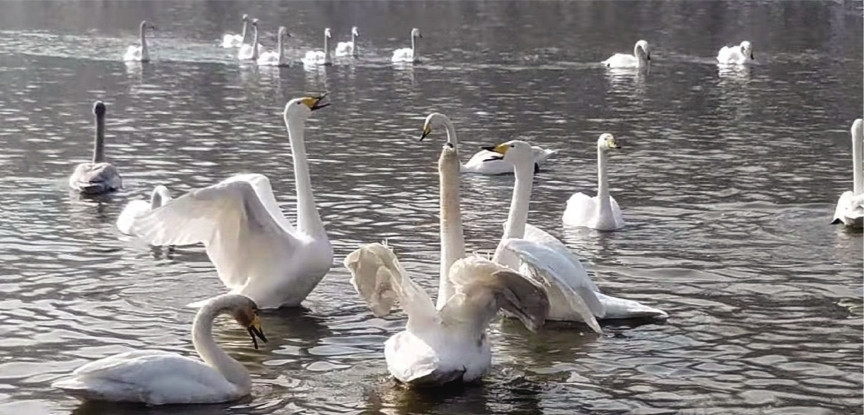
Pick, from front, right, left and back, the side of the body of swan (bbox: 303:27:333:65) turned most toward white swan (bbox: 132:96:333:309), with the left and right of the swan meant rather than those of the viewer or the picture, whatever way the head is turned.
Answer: right

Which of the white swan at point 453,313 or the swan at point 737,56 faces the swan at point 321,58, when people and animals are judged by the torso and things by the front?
the white swan

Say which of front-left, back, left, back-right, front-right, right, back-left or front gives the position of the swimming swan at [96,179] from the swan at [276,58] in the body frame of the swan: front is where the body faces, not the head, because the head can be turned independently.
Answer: right

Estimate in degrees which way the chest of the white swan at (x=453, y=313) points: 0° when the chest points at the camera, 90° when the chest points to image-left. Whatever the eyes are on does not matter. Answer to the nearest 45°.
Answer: approximately 180°

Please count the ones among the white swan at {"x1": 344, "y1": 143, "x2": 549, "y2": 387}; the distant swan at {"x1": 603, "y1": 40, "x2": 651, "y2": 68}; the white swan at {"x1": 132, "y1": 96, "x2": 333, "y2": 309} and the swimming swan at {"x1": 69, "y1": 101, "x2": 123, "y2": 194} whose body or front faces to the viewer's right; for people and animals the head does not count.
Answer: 2

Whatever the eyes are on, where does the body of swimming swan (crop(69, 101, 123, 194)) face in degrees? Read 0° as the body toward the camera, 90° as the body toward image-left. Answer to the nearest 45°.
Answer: approximately 180°

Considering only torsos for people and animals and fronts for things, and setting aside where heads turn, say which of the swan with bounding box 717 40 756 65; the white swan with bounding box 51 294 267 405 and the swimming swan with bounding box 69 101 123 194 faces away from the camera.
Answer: the swimming swan

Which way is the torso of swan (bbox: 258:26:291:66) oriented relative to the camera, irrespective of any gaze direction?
to the viewer's right

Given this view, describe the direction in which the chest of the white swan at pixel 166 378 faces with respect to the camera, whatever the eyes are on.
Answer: to the viewer's right

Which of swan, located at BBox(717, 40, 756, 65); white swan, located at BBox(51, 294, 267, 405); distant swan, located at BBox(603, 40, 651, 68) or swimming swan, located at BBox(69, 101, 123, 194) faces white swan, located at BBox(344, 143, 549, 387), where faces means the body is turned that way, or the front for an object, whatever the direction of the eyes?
white swan, located at BBox(51, 294, 267, 405)

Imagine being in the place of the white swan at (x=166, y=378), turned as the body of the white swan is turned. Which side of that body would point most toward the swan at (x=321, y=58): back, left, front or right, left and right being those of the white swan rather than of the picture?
left

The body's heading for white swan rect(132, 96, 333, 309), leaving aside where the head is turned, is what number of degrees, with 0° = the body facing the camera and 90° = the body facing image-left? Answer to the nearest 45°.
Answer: approximately 270°
